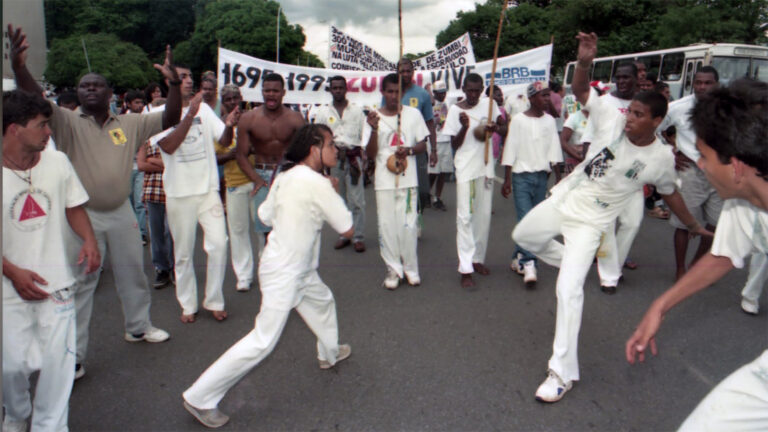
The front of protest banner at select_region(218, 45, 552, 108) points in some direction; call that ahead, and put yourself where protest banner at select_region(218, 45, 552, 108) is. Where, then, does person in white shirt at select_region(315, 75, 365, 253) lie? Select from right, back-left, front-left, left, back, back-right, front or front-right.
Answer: front

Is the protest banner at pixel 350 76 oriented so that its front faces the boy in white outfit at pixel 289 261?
yes

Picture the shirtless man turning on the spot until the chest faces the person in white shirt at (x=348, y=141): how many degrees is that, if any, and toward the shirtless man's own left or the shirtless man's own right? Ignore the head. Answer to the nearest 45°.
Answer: approximately 135° to the shirtless man's own left

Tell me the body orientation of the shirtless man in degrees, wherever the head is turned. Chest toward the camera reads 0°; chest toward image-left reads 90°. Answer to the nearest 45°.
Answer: approximately 0°

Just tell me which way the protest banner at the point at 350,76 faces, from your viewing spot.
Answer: facing the viewer

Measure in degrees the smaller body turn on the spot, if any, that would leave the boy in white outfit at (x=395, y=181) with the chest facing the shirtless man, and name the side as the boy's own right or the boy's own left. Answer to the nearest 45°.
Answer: approximately 90° to the boy's own right

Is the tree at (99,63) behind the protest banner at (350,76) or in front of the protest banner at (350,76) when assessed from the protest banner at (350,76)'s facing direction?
behind

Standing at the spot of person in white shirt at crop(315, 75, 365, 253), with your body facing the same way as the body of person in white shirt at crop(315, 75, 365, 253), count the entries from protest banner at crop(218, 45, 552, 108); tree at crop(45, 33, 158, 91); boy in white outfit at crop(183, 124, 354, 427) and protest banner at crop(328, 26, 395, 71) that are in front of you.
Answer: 1

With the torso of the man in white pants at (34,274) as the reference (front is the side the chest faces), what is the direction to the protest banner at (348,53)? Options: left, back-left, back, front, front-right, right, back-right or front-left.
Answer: back-left

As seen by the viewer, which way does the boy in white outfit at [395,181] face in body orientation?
toward the camera
